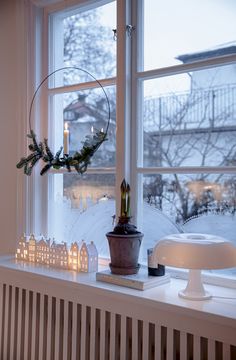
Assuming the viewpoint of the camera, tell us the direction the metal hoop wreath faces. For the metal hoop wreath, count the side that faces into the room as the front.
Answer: facing the viewer and to the left of the viewer

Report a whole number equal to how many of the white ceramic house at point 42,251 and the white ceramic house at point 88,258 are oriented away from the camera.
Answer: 0

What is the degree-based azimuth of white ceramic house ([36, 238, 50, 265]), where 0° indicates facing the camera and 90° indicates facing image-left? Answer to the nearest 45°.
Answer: approximately 45°

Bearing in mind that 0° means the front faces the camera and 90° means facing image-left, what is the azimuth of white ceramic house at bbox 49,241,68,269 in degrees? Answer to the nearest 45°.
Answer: approximately 45°

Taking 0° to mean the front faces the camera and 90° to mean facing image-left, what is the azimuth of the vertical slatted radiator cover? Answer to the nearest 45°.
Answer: approximately 45°

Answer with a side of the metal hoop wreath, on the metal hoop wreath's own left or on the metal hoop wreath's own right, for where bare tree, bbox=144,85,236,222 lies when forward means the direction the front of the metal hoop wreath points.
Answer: on the metal hoop wreath's own left

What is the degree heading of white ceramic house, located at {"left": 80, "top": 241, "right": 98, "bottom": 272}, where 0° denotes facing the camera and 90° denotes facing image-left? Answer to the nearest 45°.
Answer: approximately 45°

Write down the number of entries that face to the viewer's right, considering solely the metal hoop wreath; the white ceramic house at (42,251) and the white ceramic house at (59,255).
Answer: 0
